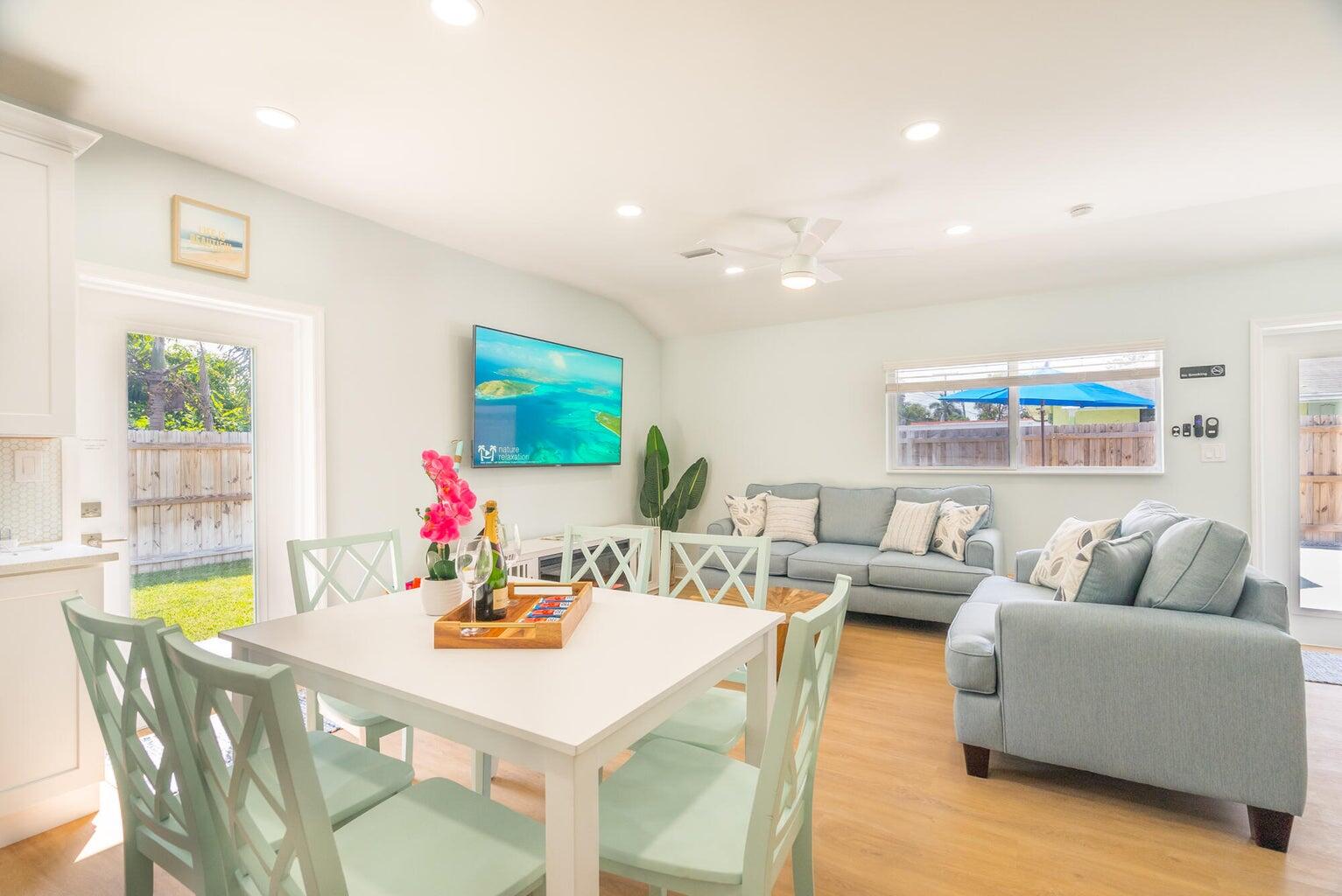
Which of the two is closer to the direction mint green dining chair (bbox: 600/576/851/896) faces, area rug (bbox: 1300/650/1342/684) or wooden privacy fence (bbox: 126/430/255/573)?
the wooden privacy fence

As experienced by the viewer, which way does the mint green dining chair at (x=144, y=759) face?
facing away from the viewer and to the right of the viewer

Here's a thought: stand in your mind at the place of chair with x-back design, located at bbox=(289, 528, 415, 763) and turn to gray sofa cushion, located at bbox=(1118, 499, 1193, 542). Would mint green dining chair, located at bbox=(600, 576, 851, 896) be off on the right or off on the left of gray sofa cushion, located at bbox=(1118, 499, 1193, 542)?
right

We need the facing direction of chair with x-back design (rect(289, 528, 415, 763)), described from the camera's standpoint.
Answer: facing the viewer and to the right of the viewer

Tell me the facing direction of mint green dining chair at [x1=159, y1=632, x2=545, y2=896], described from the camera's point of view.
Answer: facing away from the viewer and to the right of the viewer

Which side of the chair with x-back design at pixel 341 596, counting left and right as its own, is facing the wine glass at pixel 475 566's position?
front

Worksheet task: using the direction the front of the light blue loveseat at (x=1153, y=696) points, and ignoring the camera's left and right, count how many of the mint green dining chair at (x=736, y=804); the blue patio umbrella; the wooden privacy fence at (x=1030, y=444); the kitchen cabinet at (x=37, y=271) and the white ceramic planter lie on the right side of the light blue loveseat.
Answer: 2

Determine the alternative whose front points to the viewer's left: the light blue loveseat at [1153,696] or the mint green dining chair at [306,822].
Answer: the light blue loveseat

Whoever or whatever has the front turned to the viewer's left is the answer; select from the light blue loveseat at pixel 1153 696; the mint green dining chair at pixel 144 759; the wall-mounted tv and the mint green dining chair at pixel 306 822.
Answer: the light blue loveseat

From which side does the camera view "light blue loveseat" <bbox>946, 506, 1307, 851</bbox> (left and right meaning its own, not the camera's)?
left

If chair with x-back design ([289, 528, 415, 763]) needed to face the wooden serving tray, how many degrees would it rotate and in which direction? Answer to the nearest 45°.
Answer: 0° — it already faces it

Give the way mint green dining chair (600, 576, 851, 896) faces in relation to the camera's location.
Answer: facing away from the viewer and to the left of the viewer

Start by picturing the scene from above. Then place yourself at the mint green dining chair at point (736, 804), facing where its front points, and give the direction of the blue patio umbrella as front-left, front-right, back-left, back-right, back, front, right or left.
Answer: right
